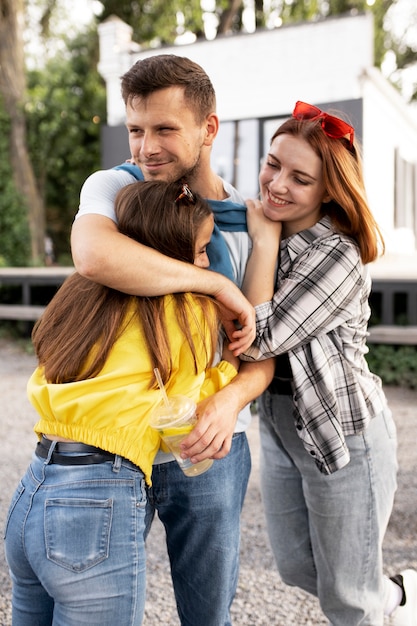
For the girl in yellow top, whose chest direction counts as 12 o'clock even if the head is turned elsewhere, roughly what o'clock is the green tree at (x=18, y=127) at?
The green tree is roughly at 10 o'clock from the girl in yellow top.

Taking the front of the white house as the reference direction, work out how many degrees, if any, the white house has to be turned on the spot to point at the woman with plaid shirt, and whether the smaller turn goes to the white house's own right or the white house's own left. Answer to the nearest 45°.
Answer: approximately 45° to the white house's own left

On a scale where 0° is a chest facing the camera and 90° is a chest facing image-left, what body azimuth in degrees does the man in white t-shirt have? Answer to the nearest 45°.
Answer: approximately 45°

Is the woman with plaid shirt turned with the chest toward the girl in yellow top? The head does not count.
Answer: yes

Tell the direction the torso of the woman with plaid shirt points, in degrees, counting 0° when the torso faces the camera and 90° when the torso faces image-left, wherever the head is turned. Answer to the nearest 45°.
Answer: approximately 45°

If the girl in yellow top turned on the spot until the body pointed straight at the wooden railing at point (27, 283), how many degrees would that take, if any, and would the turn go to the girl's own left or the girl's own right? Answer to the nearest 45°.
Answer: approximately 45° to the girl's own left

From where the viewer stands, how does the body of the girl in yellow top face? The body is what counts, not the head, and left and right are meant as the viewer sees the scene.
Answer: facing away from the viewer and to the right of the viewer

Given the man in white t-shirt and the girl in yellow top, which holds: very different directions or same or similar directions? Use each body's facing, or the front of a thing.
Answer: very different directions

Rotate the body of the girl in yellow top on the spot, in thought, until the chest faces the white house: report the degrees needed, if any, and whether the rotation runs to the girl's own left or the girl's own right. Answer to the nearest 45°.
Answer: approximately 45° to the girl's own left

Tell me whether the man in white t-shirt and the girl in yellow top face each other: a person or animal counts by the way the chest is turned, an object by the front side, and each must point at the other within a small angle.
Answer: yes
